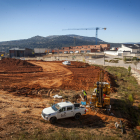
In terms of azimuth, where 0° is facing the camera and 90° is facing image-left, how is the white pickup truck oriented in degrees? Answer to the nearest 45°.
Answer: approximately 45°

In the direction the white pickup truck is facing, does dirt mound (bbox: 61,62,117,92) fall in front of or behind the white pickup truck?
behind
